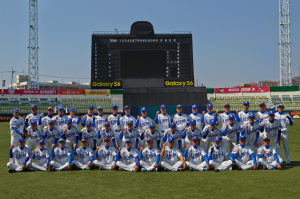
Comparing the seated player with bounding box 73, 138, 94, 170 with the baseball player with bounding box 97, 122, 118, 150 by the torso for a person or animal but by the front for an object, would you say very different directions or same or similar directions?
same or similar directions

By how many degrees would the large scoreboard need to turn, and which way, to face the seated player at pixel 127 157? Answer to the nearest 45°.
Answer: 0° — it already faces them

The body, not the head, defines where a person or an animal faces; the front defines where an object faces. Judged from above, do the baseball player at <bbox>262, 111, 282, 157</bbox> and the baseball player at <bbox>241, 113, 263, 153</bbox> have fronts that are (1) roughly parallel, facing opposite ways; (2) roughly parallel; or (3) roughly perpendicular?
roughly parallel

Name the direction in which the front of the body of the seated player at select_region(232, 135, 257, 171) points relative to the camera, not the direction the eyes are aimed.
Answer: toward the camera

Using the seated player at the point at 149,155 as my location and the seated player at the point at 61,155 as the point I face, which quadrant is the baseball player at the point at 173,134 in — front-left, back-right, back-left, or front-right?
back-right

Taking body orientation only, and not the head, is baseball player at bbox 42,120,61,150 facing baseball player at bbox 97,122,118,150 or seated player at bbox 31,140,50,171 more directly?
the seated player

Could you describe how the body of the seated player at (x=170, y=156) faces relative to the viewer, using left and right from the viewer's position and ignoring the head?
facing the viewer

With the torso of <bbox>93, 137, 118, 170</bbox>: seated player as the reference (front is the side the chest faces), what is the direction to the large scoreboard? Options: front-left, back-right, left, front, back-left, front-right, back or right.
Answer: back

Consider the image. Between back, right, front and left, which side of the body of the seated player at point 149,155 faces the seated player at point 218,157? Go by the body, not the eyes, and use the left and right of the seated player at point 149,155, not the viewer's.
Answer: left

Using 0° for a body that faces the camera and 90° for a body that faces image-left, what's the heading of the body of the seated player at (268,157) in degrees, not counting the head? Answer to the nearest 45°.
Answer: approximately 0°

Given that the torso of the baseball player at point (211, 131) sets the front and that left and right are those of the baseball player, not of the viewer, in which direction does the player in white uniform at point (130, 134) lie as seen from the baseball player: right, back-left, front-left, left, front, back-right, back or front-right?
right

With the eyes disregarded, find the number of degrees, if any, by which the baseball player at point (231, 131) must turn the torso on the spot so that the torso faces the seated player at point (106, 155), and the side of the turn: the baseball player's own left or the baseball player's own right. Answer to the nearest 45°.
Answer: approximately 90° to the baseball player's own right

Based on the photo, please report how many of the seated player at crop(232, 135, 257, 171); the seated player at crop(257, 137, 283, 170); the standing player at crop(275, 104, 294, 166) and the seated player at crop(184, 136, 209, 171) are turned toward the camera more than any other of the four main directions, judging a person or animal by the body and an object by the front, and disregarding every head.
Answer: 4
